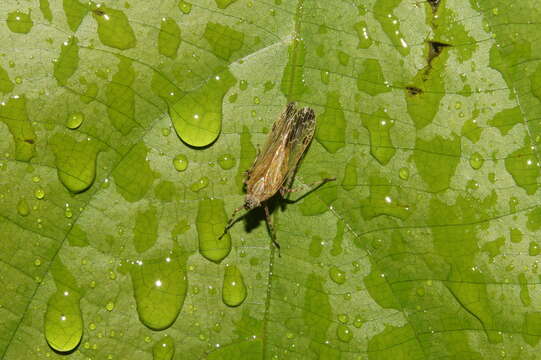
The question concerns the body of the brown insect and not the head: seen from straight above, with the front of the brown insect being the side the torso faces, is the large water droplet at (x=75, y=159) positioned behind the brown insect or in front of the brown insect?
in front

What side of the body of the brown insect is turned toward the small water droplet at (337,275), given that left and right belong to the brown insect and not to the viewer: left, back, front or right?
left

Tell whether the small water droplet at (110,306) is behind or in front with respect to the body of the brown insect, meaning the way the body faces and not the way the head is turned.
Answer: in front

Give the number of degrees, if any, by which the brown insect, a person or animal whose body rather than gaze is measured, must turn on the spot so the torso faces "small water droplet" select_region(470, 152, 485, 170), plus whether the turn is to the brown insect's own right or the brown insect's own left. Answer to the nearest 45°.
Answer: approximately 135° to the brown insect's own left

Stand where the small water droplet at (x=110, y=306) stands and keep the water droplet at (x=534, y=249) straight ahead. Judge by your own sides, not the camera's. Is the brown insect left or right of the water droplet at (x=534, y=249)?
left

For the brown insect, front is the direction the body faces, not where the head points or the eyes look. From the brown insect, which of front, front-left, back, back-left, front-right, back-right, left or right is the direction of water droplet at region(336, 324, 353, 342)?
left

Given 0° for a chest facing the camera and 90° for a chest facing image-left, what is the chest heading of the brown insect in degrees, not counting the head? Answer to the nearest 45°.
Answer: approximately 45°

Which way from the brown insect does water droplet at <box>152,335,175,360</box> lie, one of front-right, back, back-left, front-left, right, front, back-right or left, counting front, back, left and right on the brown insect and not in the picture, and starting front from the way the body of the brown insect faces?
front-left

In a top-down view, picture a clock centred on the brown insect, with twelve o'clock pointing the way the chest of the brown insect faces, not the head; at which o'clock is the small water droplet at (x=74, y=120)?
The small water droplet is roughly at 1 o'clock from the brown insect.

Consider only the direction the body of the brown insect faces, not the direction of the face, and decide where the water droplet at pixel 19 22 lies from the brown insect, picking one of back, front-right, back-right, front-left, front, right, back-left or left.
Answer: front-right

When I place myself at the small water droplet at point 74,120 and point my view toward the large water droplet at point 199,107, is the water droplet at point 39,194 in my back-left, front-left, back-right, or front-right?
back-right

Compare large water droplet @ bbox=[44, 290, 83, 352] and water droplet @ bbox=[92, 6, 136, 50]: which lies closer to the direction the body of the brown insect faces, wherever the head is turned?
the large water droplet
